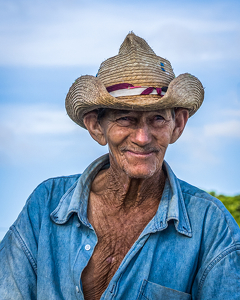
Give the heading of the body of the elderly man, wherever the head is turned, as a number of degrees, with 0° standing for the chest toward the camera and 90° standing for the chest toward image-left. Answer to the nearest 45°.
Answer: approximately 0°
